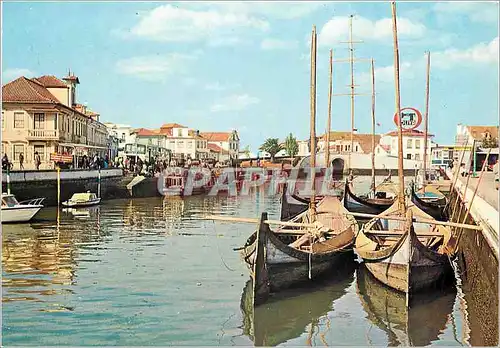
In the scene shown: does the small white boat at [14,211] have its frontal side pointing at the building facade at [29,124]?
no

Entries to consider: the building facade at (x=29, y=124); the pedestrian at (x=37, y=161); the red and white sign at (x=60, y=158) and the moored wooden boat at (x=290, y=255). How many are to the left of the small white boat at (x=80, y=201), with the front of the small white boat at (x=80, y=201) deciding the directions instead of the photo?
1

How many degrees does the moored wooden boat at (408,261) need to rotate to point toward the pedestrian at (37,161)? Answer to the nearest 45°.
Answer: approximately 135° to its right

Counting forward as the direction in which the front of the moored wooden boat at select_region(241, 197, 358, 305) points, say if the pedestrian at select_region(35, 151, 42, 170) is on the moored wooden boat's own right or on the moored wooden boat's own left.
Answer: on the moored wooden boat's own right

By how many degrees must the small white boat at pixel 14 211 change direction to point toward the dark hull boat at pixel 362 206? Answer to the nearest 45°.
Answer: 0° — it already faces it

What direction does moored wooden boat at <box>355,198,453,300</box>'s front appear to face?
toward the camera

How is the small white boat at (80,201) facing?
to the viewer's left

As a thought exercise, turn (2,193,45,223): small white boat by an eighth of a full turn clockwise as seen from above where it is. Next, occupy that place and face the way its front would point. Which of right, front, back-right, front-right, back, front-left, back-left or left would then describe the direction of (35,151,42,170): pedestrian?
back-left

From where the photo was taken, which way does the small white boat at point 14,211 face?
to the viewer's right

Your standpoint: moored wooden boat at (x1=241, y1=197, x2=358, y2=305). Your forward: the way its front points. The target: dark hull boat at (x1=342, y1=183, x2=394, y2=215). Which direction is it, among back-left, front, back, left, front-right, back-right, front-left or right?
back-right

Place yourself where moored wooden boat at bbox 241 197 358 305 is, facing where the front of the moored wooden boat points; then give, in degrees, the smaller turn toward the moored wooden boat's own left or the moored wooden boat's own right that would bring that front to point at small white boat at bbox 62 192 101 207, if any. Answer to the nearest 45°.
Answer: approximately 90° to the moored wooden boat's own right

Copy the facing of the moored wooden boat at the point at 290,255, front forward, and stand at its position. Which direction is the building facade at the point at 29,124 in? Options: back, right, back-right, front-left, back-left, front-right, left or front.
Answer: right

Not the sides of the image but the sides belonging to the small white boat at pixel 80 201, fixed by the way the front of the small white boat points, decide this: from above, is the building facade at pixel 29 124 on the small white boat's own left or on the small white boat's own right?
on the small white boat's own right

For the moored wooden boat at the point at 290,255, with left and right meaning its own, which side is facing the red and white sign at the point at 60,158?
right

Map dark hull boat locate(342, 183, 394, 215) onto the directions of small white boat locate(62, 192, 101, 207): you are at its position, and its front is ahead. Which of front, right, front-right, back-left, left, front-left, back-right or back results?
back-left

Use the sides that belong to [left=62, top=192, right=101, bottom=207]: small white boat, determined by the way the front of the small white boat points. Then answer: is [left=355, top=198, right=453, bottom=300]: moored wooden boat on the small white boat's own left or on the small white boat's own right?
on the small white boat's own left
